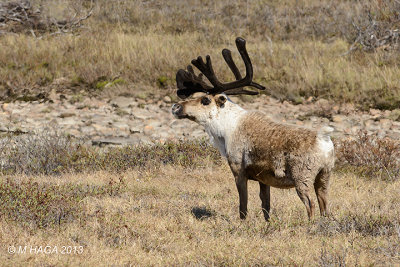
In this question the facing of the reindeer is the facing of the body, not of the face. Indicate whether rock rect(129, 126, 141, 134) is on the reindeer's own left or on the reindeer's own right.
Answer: on the reindeer's own right

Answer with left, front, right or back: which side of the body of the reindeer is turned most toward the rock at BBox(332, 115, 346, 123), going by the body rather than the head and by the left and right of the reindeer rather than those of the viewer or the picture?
right

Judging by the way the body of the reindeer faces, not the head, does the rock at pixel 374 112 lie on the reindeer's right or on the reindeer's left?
on the reindeer's right

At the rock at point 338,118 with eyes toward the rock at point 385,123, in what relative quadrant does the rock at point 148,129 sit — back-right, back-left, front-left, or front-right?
back-right

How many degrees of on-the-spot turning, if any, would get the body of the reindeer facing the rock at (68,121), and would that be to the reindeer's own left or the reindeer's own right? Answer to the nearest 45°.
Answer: approximately 45° to the reindeer's own right

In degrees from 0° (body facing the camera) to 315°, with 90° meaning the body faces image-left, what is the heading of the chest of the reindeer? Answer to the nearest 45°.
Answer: approximately 90°

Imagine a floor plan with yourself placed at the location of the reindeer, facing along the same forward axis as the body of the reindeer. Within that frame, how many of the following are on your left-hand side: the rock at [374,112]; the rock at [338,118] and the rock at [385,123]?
0

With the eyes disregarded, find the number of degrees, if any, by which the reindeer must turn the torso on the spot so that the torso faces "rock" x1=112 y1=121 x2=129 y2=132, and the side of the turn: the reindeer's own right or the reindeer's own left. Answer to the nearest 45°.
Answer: approximately 45° to the reindeer's own right

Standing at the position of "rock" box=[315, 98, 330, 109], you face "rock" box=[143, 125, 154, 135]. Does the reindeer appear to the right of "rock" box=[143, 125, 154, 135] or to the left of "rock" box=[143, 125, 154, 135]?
left

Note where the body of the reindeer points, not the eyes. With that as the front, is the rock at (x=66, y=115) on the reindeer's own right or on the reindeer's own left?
on the reindeer's own right

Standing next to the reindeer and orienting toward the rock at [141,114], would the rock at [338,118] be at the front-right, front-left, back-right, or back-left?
front-right
